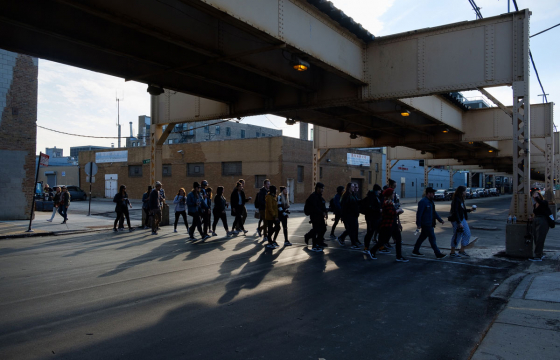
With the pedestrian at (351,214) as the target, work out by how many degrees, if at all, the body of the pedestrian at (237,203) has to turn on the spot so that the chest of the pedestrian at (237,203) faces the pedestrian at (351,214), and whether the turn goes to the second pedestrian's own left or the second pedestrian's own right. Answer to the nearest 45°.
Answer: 0° — they already face them

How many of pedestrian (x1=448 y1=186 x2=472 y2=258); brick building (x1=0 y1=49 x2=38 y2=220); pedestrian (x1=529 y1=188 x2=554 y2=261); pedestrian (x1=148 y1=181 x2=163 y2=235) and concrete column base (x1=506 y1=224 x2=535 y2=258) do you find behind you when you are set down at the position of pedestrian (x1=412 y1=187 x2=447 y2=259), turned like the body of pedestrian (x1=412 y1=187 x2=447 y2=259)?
2

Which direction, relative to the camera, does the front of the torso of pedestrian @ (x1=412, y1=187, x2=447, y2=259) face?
to the viewer's right

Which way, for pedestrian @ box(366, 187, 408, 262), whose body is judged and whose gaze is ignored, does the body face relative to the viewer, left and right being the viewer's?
facing to the right of the viewer

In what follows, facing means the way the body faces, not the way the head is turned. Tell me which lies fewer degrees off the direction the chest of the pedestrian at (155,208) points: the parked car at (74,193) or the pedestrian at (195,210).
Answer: the pedestrian

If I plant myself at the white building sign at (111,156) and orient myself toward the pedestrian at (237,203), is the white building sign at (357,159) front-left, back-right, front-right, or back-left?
front-left

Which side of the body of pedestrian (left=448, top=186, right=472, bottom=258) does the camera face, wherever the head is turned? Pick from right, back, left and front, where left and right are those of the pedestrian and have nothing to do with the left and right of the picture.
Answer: right

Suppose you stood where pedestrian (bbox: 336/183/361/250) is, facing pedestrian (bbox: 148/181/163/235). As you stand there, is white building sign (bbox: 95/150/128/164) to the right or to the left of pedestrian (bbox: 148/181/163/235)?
right

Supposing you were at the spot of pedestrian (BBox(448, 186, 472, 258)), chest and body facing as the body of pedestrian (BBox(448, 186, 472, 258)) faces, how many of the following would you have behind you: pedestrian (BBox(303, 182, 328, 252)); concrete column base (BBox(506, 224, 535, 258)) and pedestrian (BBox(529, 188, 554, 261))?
1

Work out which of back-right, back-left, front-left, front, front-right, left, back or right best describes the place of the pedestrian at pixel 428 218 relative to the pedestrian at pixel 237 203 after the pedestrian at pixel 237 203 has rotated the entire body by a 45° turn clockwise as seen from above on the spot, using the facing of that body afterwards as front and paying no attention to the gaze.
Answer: front-left

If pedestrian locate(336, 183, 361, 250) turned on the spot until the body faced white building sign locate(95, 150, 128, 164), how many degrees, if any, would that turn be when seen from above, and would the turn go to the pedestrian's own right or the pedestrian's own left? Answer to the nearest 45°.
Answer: approximately 135° to the pedestrian's own left

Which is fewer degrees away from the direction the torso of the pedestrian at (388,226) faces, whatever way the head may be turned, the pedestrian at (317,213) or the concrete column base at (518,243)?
the concrete column base

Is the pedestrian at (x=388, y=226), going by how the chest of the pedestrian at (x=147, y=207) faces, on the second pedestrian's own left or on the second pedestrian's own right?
on the second pedestrian's own right

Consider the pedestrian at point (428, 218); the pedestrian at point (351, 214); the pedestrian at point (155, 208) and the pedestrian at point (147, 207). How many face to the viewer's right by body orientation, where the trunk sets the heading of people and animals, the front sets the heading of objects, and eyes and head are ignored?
4
